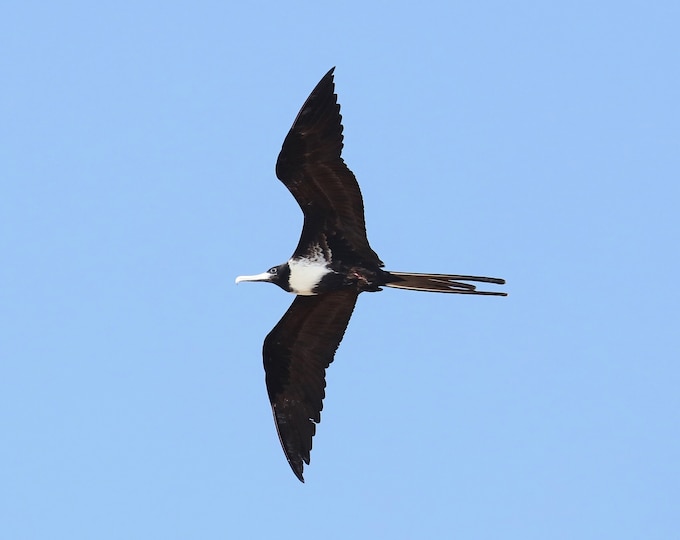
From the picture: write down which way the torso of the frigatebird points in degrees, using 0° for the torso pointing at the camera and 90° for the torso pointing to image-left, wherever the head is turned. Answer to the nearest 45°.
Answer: approximately 90°
